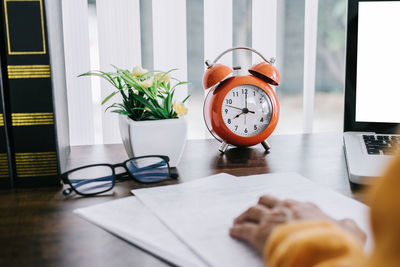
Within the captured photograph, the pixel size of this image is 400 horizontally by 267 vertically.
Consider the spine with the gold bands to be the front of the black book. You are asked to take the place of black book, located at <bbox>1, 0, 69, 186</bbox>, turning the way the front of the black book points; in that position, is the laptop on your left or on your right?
on your left

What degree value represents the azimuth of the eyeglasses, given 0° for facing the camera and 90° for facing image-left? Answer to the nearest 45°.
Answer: approximately 315°

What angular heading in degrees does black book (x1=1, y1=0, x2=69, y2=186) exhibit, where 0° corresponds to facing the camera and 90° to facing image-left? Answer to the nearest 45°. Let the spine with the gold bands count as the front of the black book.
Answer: approximately 0°

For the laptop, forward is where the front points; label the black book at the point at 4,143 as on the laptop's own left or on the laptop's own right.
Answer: on the laptop's own right

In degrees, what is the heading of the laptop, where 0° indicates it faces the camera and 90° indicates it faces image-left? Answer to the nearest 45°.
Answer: approximately 0°

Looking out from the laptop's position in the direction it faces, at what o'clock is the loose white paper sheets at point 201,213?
The loose white paper sheets is roughly at 1 o'clock from the laptop.

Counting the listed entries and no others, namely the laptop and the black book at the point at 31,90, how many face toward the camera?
2
